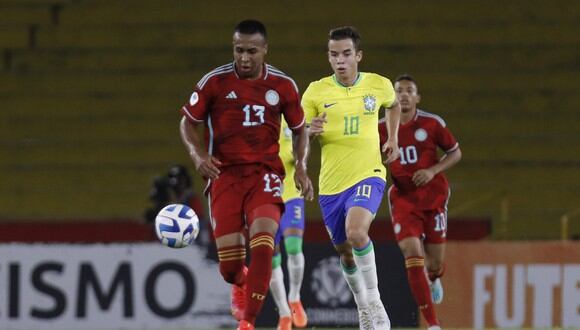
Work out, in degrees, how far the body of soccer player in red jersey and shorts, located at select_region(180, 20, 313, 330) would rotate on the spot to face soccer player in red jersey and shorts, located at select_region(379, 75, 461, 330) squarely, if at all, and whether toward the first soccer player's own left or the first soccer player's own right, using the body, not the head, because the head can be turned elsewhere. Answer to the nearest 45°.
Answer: approximately 135° to the first soccer player's own left

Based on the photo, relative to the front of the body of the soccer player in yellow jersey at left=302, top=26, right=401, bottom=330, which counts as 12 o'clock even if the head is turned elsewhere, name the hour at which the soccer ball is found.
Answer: The soccer ball is roughly at 2 o'clock from the soccer player in yellow jersey.

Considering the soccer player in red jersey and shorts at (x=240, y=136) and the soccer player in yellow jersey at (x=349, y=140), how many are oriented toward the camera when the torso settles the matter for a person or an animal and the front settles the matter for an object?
2
